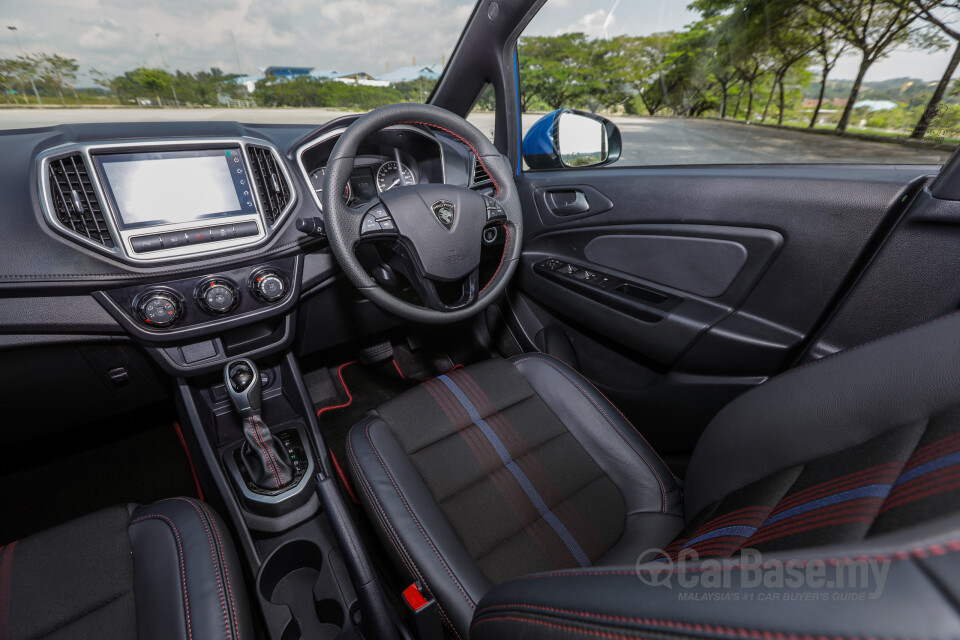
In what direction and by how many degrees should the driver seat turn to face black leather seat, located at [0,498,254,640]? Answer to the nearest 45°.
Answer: approximately 45° to its left

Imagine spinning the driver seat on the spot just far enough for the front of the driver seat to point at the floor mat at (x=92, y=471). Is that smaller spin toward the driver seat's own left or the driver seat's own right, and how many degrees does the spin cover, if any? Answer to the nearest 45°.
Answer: approximately 45° to the driver seat's own left

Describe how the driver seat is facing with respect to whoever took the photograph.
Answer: facing away from the viewer and to the left of the viewer

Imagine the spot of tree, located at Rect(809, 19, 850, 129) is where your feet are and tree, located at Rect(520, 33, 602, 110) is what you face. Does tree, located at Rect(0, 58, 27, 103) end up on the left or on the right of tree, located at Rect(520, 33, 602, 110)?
left

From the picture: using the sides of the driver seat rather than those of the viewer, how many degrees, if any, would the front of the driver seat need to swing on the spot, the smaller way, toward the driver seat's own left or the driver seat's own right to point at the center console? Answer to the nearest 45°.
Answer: approximately 45° to the driver seat's own left

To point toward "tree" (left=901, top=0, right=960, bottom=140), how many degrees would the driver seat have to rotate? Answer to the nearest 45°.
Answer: approximately 90° to its right

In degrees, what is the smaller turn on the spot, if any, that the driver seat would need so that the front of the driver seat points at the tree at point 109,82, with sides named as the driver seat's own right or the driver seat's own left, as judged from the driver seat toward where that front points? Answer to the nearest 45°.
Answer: approximately 45° to the driver seat's own left
